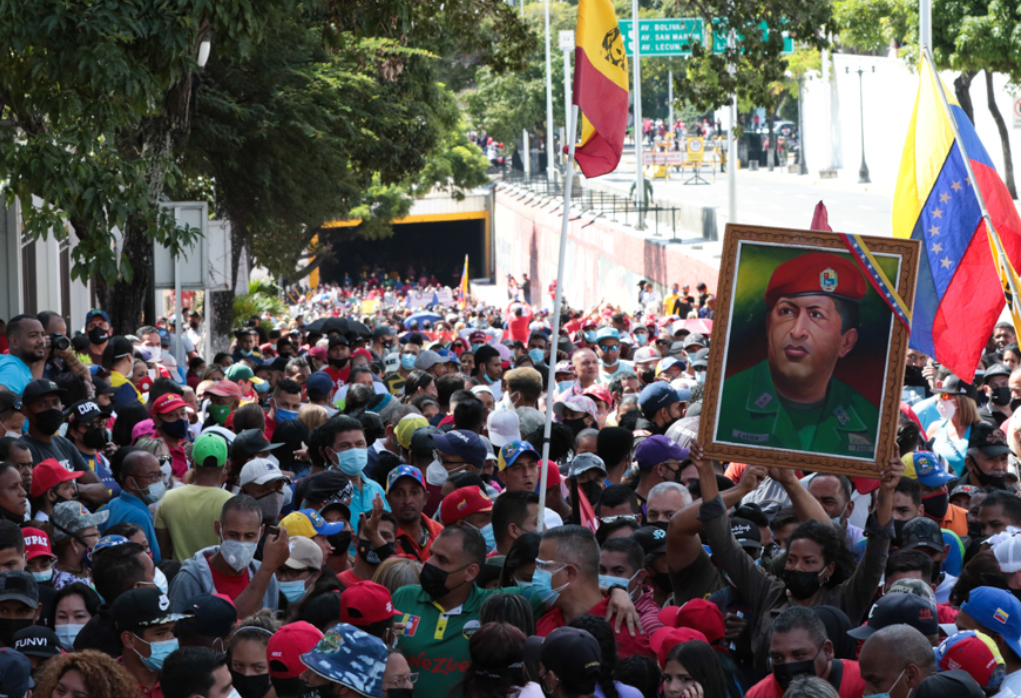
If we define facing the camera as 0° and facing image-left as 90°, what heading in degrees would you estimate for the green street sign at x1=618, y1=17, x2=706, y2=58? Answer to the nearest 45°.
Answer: approximately 0°

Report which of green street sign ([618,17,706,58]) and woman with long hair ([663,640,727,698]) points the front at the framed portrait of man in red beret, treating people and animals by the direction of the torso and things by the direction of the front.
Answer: the green street sign

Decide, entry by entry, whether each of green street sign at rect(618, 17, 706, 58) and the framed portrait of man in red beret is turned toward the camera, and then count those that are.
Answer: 2

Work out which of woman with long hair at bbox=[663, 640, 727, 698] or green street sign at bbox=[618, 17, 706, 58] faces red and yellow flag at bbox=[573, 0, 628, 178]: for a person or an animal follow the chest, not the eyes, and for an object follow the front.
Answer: the green street sign

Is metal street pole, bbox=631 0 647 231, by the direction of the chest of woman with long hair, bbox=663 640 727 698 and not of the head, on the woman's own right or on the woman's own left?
on the woman's own right
